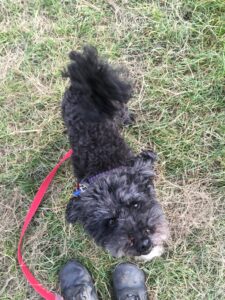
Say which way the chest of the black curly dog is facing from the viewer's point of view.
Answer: toward the camera
